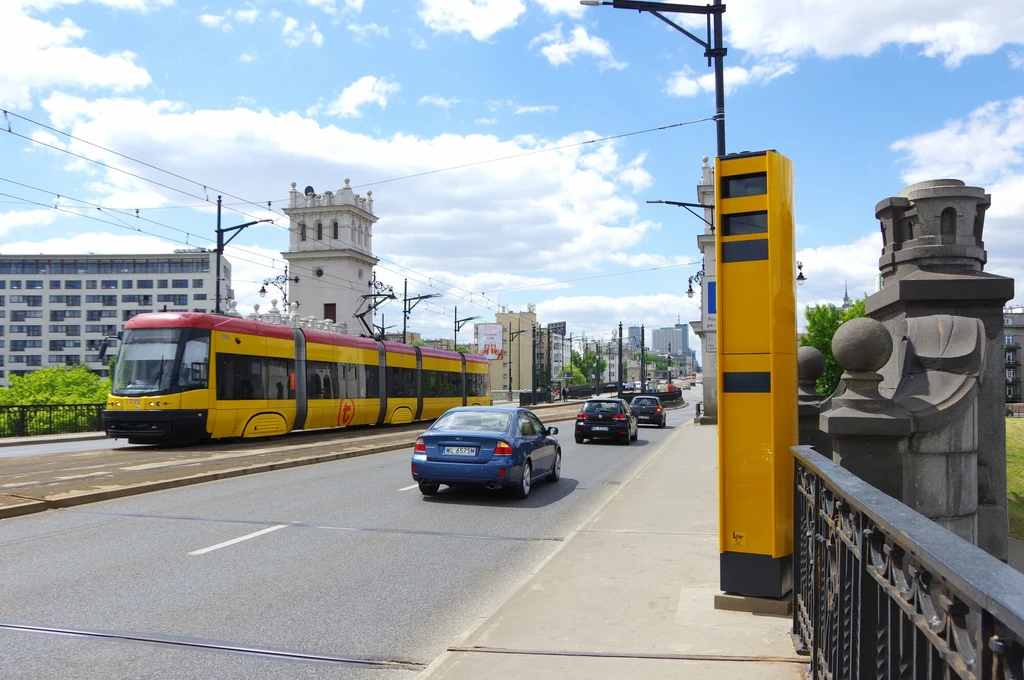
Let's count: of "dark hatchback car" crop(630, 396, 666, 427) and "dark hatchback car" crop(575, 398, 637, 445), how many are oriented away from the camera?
2

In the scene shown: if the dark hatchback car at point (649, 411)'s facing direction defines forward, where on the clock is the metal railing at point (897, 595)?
The metal railing is roughly at 6 o'clock from the dark hatchback car.

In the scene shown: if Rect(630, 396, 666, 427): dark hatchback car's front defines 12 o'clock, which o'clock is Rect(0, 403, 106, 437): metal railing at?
The metal railing is roughly at 8 o'clock from the dark hatchback car.

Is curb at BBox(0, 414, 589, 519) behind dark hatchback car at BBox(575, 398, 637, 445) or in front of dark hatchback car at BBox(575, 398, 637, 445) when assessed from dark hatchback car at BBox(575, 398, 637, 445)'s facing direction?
behind

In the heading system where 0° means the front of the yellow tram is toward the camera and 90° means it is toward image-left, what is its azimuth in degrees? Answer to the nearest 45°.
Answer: approximately 45°

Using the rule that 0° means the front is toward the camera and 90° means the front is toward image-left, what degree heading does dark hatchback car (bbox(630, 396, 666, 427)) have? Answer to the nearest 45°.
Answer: approximately 180°

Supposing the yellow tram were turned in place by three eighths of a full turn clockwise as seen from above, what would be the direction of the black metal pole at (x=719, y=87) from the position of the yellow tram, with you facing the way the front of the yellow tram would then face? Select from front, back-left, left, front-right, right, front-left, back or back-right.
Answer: back-right

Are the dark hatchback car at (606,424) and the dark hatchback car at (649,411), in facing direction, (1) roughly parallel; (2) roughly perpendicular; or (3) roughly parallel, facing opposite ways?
roughly parallel

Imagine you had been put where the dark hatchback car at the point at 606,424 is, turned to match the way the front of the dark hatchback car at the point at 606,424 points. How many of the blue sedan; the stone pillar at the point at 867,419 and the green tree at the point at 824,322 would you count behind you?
2

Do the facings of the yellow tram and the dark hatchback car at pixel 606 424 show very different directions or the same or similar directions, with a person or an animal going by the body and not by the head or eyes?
very different directions

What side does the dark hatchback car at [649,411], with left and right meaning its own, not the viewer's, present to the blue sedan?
back

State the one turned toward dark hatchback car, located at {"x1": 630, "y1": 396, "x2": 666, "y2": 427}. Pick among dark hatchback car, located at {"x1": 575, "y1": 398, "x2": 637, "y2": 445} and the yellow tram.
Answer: dark hatchback car, located at {"x1": 575, "y1": 398, "x2": 637, "y2": 445}

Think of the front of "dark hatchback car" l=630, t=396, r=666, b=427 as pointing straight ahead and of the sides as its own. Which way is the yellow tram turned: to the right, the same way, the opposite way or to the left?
the opposite way

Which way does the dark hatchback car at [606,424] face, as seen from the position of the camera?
facing away from the viewer
